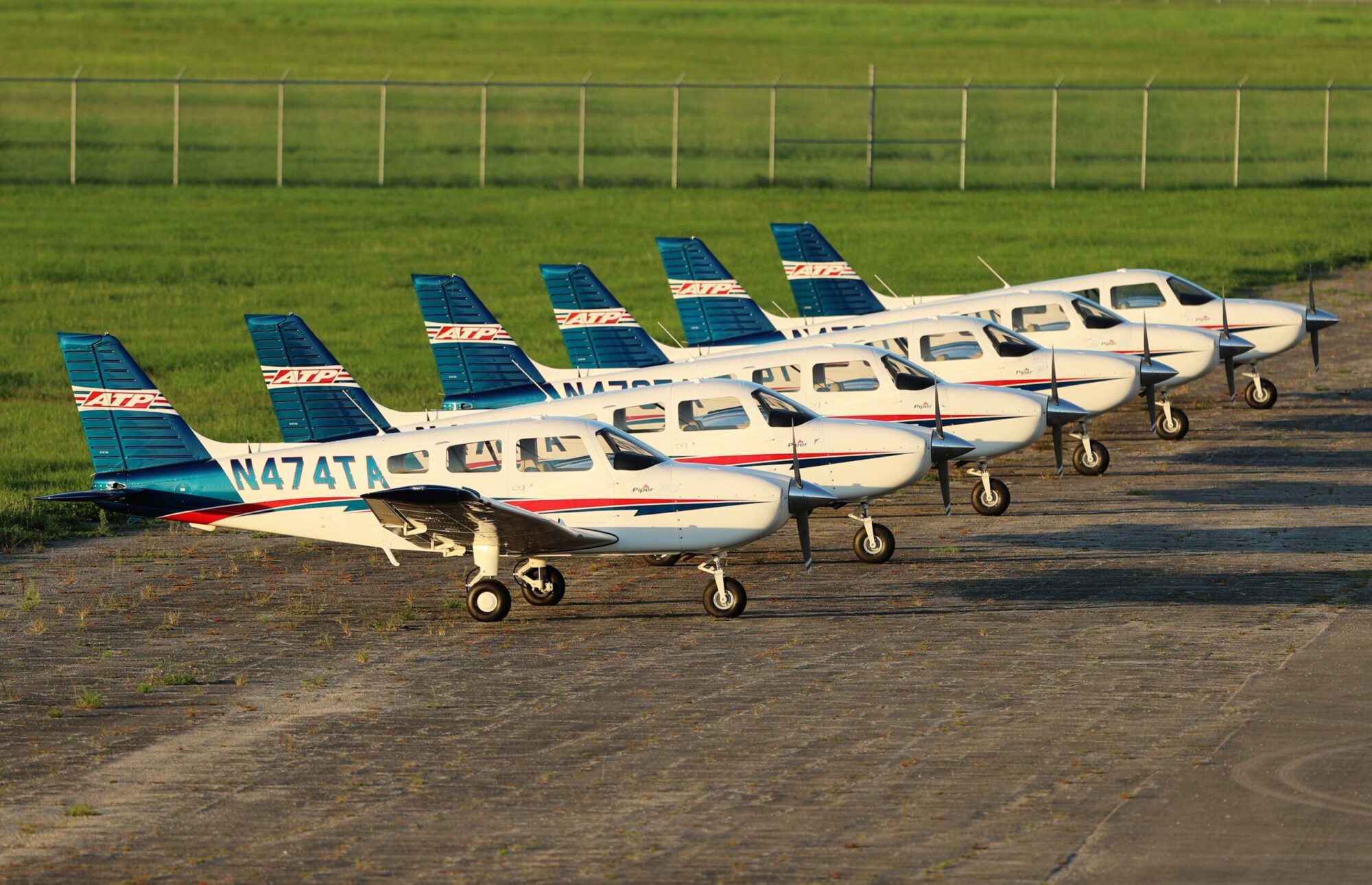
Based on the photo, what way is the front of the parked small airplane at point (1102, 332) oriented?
to the viewer's right

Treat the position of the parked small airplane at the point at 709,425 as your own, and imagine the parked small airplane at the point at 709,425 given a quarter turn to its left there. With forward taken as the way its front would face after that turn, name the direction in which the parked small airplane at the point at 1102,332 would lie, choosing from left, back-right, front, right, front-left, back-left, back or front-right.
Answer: front-right

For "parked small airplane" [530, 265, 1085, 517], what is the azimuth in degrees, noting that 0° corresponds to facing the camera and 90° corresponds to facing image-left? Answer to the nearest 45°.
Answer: approximately 270°

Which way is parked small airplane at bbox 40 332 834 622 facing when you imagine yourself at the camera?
facing to the right of the viewer

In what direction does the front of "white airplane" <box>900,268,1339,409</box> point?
to the viewer's right

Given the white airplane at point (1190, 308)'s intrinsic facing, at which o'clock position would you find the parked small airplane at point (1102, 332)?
The parked small airplane is roughly at 4 o'clock from the white airplane.

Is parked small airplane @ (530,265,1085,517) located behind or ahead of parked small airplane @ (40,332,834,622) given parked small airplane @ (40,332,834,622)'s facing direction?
ahead

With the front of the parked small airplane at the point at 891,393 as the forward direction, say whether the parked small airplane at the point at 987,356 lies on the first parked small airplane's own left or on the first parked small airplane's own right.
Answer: on the first parked small airplane's own left

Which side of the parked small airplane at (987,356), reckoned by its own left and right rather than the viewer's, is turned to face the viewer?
right

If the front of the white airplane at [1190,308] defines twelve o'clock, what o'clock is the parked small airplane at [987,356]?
The parked small airplane is roughly at 4 o'clock from the white airplane.

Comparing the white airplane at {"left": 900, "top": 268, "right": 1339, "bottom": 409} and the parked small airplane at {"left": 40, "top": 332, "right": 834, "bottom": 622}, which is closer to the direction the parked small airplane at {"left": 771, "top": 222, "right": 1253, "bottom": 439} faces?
the white airplane

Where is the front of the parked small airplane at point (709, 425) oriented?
to the viewer's right
